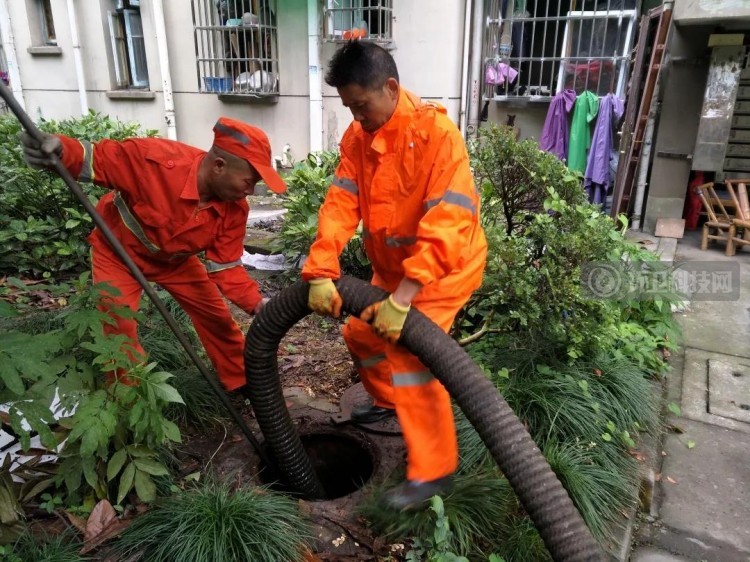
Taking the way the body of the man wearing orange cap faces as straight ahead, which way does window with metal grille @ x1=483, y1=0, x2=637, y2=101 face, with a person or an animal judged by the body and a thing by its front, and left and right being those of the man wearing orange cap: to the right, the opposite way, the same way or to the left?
to the right

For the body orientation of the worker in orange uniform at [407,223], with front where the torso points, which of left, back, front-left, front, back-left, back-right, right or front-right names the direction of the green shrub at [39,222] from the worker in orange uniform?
right

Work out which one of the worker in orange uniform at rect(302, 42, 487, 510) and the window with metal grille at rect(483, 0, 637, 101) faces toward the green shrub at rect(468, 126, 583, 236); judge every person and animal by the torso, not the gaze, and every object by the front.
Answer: the window with metal grille

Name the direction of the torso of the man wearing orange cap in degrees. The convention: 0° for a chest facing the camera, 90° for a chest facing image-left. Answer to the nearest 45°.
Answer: approximately 315°

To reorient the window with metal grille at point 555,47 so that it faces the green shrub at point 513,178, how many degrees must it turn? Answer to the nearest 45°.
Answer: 0° — it already faces it

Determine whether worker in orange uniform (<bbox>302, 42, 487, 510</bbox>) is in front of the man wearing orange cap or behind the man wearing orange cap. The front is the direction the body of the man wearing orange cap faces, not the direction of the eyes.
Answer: in front

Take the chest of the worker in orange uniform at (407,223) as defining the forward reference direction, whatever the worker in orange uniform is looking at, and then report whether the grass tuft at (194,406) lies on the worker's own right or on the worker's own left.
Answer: on the worker's own right

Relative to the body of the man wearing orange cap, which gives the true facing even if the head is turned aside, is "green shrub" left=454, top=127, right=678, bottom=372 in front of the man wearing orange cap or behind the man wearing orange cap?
in front

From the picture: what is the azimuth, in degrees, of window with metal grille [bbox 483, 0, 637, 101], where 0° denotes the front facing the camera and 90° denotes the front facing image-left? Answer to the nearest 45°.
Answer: approximately 0°

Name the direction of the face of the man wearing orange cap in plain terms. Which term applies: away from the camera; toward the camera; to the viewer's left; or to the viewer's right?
to the viewer's right

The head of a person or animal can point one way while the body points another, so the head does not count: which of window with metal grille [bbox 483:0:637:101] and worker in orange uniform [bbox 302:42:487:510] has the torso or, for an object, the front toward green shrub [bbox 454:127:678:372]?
the window with metal grille

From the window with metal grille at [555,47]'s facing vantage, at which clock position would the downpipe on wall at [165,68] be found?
The downpipe on wall is roughly at 3 o'clock from the window with metal grille.

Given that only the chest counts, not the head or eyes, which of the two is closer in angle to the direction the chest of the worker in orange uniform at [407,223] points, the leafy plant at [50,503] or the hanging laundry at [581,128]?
the leafy plant

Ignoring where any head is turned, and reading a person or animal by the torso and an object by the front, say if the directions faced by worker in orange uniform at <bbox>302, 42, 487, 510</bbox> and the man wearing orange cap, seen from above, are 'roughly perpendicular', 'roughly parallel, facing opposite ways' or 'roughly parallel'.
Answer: roughly perpendicular

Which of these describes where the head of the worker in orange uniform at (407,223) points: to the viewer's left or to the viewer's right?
to the viewer's left

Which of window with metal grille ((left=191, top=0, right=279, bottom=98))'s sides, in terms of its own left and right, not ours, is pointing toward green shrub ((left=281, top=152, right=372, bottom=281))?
front

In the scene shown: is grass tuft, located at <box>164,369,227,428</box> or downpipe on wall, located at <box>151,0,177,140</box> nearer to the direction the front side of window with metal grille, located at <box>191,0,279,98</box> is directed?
the grass tuft
